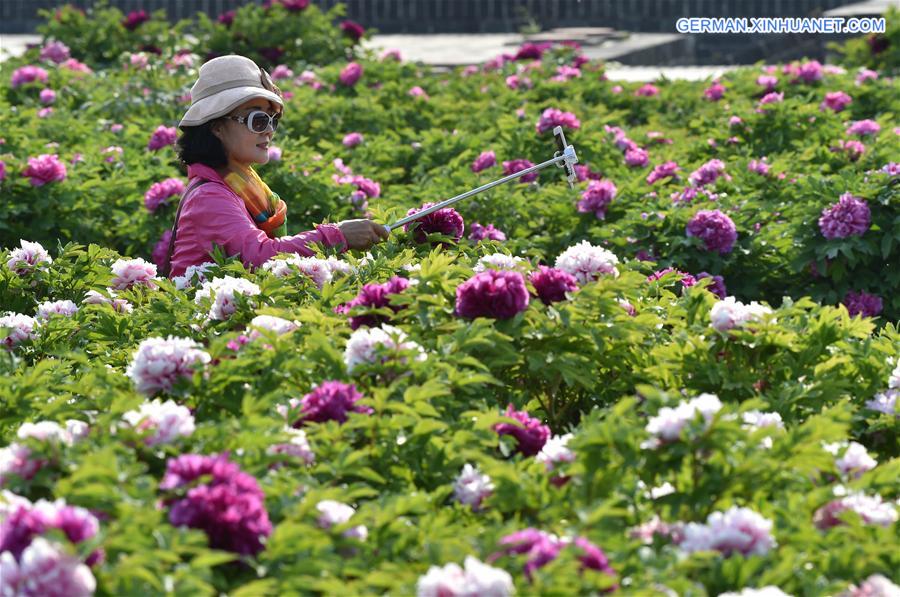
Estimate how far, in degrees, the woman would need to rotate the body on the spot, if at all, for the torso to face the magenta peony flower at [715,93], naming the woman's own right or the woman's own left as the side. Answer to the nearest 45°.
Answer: approximately 45° to the woman's own left

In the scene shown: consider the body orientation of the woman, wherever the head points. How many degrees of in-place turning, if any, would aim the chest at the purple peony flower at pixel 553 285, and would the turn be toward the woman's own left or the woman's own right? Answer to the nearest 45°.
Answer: approximately 45° to the woman's own right

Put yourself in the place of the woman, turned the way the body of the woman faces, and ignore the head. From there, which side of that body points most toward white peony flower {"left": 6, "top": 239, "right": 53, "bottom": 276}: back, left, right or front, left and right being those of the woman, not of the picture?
back

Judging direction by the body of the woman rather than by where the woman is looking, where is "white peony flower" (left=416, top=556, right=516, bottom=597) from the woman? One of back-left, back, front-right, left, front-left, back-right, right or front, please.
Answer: right

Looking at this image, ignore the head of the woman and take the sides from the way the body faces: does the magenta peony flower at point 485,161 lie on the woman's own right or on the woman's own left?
on the woman's own left

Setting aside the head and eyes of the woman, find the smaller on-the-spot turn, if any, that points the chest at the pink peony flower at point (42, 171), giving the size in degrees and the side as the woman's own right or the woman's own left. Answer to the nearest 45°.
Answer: approximately 135° to the woman's own left

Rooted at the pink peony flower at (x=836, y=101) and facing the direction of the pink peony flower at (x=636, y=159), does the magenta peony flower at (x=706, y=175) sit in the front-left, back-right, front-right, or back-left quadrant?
front-left

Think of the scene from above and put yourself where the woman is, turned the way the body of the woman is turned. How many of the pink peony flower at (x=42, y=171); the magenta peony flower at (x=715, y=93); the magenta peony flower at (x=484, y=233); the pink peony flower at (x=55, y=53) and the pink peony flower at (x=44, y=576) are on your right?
1

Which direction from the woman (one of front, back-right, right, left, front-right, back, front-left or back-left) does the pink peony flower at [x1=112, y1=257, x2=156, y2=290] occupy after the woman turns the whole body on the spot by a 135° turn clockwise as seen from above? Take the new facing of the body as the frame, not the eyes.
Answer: front

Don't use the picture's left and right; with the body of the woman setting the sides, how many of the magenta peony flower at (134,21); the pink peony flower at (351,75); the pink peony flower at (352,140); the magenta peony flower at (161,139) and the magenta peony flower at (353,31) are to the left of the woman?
5

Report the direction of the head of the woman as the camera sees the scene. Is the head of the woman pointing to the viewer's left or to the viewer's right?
to the viewer's right

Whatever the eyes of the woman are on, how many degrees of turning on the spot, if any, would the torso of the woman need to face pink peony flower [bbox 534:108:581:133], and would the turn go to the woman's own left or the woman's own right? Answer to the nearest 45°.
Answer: approximately 45° to the woman's own left

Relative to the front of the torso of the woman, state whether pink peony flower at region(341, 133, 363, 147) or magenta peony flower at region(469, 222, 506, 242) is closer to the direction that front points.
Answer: the magenta peony flower

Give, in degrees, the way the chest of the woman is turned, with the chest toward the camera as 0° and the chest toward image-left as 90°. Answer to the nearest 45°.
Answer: approximately 270°

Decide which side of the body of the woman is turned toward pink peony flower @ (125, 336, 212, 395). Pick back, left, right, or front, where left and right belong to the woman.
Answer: right

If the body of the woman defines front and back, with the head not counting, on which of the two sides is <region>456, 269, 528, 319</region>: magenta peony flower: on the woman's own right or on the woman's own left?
on the woman's own right

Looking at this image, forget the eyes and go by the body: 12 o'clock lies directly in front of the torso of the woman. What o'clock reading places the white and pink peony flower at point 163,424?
The white and pink peony flower is roughly at 3 o'clock from the woman.

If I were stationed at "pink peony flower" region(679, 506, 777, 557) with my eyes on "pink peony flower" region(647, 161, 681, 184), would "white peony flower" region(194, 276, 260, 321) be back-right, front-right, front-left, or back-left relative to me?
front-left
